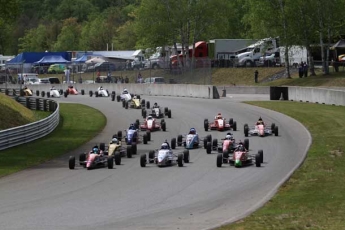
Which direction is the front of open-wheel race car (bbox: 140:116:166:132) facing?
toward the camera

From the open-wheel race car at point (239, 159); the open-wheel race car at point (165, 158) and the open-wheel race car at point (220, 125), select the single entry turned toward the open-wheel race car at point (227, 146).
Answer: the open-wheel race car at point (220, 125)

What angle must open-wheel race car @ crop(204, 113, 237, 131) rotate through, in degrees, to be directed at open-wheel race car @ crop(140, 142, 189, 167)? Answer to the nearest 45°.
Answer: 0° — it already faces it

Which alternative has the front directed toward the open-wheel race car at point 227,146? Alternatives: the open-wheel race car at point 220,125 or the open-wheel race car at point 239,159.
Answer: the open-wheel race car at point 220,125

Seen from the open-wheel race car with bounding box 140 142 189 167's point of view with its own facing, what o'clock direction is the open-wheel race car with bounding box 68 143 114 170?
the open-wheel race car with bounding box 68 143 114 170 is roughly at 3 o'clock from the open-wheel race car with bounding box 140 142 189 167.

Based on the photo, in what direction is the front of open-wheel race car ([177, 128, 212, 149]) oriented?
toward the camera

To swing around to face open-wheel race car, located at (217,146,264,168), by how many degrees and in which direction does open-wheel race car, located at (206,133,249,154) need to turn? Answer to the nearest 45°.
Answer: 0° — it already faces it

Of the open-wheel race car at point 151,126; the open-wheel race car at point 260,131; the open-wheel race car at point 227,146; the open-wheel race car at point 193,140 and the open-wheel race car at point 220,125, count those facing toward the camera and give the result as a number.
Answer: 5

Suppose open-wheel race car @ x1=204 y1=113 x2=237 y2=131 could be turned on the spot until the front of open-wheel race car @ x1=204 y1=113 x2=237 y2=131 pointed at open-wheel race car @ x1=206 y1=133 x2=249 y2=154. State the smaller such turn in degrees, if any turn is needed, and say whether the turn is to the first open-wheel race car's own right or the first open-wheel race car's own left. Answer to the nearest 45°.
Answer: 0° — it already faces it

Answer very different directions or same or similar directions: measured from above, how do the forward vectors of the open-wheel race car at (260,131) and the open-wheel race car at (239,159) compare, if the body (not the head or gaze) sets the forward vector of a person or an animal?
same or similar directions

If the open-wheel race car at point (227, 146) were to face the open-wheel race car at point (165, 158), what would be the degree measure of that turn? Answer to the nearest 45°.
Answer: approximately 45° to its right

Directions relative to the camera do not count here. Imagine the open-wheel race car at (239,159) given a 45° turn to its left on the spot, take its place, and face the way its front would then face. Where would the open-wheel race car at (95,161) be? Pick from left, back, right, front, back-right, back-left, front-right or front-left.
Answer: back-right

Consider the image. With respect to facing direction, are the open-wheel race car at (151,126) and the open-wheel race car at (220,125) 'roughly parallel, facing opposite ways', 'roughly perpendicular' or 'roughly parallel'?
roughly parallel

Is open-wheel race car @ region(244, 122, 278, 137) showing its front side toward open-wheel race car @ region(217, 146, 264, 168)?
yes

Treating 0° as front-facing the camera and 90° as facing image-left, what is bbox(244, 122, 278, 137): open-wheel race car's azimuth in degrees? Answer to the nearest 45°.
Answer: approximately 0°

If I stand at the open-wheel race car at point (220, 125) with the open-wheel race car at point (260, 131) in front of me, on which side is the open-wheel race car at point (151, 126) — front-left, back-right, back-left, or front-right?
back-right

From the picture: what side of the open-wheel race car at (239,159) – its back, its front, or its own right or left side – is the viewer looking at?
front
